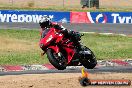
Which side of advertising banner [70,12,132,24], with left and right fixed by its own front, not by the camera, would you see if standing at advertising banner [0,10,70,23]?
right

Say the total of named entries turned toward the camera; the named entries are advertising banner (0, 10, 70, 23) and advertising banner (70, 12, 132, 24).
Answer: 2

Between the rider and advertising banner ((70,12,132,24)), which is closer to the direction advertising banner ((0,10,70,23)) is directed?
the rider

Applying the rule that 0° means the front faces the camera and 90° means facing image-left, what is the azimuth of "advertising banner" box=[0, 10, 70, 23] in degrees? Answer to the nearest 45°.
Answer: approximately 0°

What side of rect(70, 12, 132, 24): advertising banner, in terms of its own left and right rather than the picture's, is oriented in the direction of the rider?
front

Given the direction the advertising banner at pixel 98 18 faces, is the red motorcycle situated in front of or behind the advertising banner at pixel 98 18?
in front

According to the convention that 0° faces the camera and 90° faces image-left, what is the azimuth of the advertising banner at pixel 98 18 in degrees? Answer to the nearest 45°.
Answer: approximately 0°

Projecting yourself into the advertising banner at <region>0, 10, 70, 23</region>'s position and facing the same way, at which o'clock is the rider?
The rider is roughly at 12 o'clock from the advertising banner.

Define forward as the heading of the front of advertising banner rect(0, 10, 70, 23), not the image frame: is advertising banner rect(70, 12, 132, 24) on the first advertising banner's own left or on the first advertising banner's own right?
on the first advertising banner's own left
